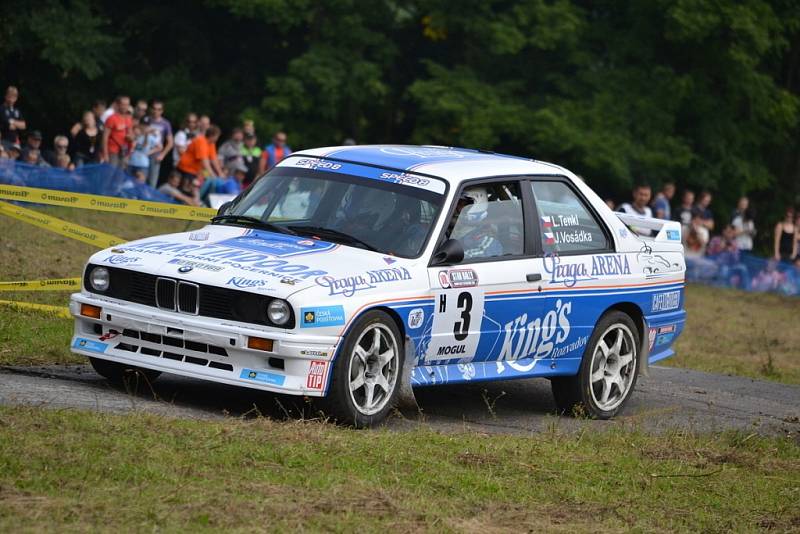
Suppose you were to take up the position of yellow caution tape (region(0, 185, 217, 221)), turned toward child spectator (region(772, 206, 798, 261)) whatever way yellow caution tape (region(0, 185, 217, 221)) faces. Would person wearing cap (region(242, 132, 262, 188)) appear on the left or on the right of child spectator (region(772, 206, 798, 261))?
left

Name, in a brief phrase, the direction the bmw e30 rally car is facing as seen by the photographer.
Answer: facing the viewer and to the left of the viewer

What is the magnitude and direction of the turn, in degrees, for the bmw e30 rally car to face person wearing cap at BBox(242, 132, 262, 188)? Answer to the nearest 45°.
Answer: approximately 135° to its right

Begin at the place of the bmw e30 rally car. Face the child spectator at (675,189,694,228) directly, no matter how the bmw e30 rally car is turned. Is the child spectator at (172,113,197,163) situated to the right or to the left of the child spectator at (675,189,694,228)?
left

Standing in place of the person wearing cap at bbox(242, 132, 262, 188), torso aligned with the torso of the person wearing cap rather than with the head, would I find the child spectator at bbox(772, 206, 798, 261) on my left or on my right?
on my left

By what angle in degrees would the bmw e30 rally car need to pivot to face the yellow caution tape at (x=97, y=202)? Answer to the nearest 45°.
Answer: approximately 90° to its right

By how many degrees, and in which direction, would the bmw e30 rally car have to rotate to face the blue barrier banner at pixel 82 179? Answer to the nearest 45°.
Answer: approximately 90° to its right

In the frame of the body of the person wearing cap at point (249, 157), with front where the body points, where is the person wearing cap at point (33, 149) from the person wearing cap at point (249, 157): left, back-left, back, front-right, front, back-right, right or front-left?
front-right

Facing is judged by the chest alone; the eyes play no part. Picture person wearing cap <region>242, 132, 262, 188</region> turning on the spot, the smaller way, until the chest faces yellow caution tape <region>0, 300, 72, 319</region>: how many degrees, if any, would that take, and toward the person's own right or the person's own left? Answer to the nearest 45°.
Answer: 0° — they already face it

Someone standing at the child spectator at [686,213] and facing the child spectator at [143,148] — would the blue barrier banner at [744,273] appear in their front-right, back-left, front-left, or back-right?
back-left

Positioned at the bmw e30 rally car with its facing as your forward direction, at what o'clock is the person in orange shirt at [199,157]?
The person in orange shirt is roughly at 4 o'clock from the bmw e30 rally car.

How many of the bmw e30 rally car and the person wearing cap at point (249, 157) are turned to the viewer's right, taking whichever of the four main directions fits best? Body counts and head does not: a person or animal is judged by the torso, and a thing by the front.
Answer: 0

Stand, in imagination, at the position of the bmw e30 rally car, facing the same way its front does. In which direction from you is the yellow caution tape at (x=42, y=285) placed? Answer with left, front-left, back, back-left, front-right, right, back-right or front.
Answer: right

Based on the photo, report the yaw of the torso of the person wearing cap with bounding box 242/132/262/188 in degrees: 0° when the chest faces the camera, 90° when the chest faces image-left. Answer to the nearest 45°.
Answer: approximately 0°

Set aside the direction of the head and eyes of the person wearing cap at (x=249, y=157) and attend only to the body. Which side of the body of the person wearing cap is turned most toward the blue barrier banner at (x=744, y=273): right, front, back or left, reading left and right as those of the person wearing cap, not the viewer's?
left

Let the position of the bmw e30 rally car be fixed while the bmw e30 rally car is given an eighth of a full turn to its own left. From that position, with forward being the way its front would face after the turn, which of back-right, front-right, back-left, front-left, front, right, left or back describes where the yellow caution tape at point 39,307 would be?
back-right

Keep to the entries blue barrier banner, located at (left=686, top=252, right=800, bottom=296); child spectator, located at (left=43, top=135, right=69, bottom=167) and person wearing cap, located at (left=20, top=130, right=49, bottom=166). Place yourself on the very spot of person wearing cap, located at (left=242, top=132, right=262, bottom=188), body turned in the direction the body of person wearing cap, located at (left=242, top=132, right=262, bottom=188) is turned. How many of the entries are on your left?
1

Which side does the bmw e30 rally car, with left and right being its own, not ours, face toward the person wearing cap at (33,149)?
right
